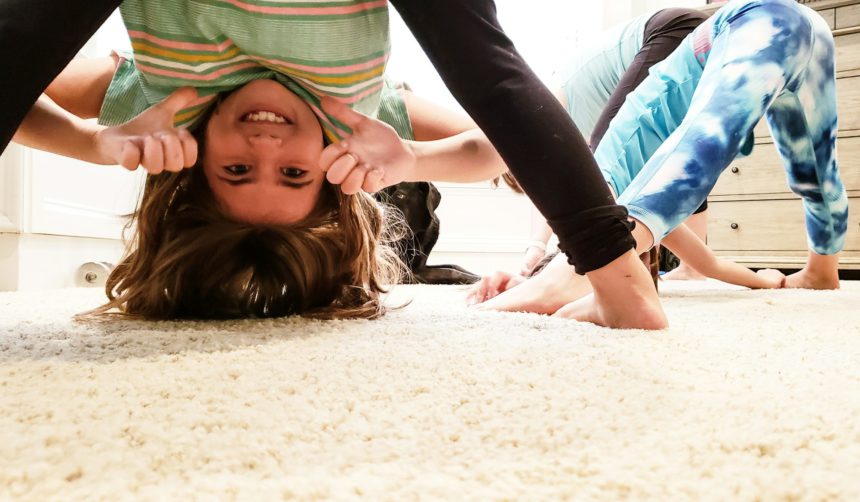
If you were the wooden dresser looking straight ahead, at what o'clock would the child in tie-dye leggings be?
The child in tie-dye leggings is roughly at 12 o'clock from the wooden dresser.

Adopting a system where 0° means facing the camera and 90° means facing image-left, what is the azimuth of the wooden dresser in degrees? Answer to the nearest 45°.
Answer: approximately 0°
